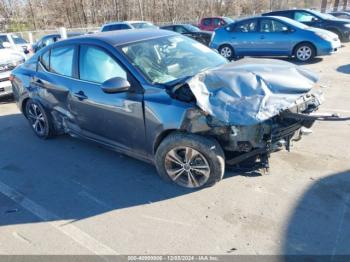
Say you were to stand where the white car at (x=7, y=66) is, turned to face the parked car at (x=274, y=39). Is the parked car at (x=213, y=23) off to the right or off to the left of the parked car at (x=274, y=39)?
left

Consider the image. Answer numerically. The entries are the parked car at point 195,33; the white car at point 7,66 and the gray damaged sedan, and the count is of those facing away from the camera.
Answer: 0

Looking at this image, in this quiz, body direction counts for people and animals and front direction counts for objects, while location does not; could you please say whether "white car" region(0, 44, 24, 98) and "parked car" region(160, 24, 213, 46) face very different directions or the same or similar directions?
same or similar directions

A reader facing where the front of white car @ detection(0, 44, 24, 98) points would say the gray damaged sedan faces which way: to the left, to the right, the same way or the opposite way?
the same way

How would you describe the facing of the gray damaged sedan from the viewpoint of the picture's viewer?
facing the viewer and to the right of the viewer

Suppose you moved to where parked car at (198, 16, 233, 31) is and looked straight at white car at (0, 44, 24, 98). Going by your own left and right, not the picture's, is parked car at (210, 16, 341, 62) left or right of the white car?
left

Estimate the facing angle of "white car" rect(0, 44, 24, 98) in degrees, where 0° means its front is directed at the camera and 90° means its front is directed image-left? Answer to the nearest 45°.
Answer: approximately 315°

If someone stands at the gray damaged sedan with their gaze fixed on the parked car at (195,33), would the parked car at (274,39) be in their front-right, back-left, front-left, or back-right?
front-right

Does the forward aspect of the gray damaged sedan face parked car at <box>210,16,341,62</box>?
no

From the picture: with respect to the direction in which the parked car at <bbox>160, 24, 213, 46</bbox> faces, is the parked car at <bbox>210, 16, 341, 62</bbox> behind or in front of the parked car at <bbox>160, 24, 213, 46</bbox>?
in front

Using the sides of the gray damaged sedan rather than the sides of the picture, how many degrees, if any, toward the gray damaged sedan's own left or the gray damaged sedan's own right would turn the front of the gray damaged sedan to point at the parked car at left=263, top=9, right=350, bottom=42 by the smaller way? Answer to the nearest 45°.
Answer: approximately 90° to the gray damaged sedan's own left

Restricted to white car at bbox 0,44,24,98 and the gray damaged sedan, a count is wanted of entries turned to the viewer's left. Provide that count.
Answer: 0

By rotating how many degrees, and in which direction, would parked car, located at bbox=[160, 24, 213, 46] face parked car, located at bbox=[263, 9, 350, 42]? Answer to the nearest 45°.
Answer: approximately 45° to its left

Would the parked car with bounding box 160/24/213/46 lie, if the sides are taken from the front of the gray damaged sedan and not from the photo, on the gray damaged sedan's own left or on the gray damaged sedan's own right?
on the gray damaged sedan's own left

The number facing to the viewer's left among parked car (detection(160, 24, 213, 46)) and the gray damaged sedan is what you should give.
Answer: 0

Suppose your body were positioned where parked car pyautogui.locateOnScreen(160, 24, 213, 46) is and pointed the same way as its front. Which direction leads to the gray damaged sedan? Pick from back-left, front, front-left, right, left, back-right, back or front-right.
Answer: front-right

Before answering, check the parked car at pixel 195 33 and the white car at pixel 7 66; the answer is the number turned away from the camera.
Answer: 0
